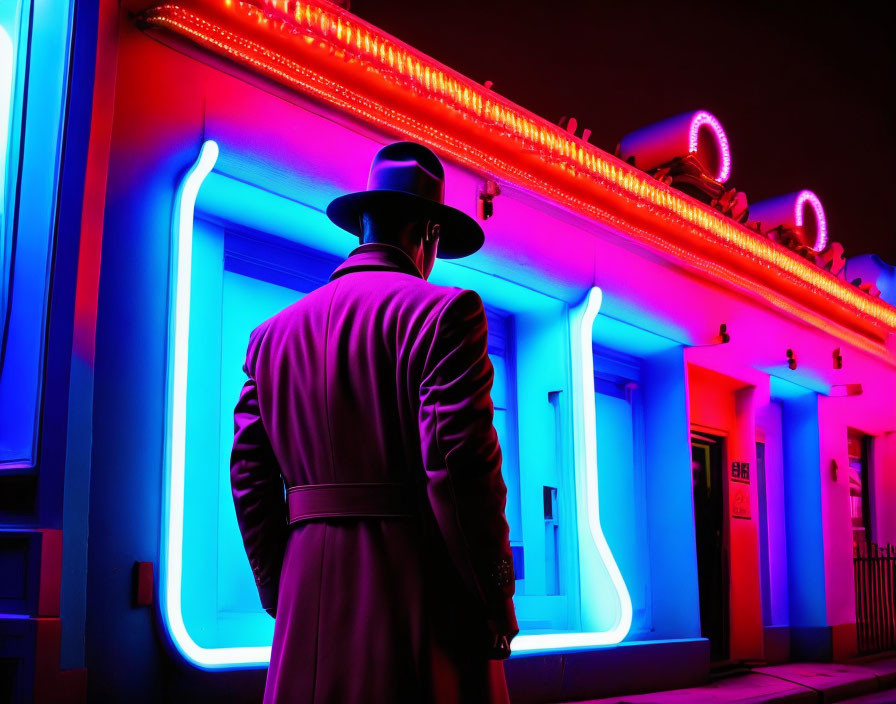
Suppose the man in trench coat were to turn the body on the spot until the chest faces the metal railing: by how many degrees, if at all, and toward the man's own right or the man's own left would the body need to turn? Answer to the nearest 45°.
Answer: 0° — they already face it

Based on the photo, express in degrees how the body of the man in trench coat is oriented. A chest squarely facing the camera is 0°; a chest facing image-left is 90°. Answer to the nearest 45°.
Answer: approximately 225°

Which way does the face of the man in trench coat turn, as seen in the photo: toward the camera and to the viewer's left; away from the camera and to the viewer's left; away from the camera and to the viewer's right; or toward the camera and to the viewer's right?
away from the camera and to the viewer's right
